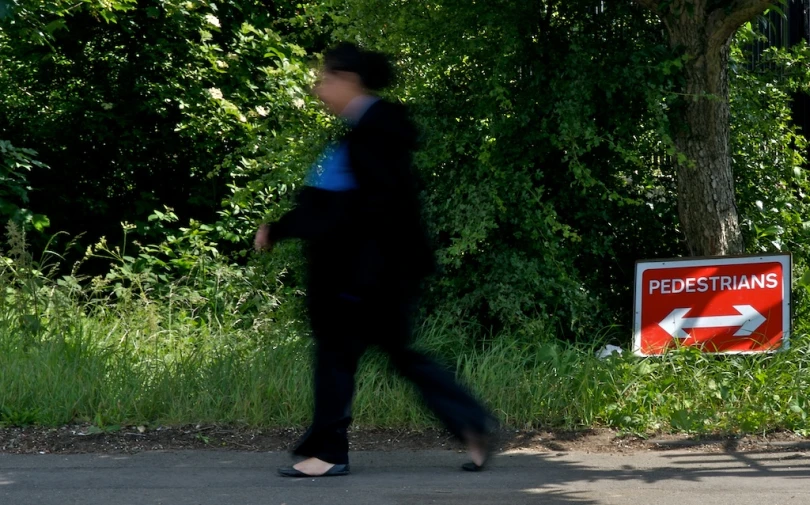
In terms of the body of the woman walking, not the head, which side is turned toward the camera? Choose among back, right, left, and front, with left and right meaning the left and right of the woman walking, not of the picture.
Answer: left

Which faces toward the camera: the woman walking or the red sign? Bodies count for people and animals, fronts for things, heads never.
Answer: the red sign

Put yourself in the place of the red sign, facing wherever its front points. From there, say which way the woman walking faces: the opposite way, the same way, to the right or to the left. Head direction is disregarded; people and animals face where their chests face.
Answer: to the right

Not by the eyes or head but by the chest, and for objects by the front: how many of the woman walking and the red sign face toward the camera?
1

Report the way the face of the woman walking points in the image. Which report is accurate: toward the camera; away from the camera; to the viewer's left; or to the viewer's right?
to the viewer's left

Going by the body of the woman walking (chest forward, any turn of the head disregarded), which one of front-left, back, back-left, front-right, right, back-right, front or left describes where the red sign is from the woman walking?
back-right

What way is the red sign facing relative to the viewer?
toward the camera

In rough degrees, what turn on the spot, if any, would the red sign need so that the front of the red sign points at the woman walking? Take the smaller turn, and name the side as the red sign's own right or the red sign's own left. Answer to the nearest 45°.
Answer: approximately 45° to the red sign's own right

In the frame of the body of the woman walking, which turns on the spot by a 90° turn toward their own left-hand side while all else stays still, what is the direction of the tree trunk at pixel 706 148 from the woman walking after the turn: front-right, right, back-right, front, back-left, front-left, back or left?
back-left
